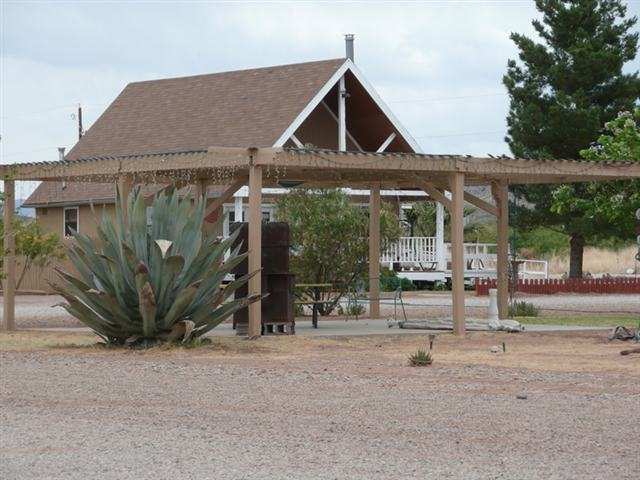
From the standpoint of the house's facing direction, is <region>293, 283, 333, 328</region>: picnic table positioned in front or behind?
in front

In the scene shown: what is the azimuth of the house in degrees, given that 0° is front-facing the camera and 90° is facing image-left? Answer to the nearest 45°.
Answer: approximately 315°

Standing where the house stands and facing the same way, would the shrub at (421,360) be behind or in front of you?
in front

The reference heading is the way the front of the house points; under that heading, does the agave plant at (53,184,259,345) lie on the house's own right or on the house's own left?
on the house's own right

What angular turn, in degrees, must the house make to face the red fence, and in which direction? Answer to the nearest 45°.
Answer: approximately 45° to its left

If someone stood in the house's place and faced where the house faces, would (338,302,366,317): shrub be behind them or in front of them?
in front

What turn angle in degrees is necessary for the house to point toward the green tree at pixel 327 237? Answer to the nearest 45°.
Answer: approximately 45° to its right
